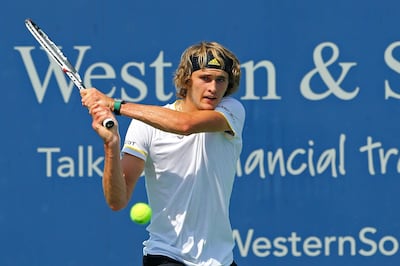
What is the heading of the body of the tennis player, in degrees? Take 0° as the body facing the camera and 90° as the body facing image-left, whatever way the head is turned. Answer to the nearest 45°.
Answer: approximately 0°
